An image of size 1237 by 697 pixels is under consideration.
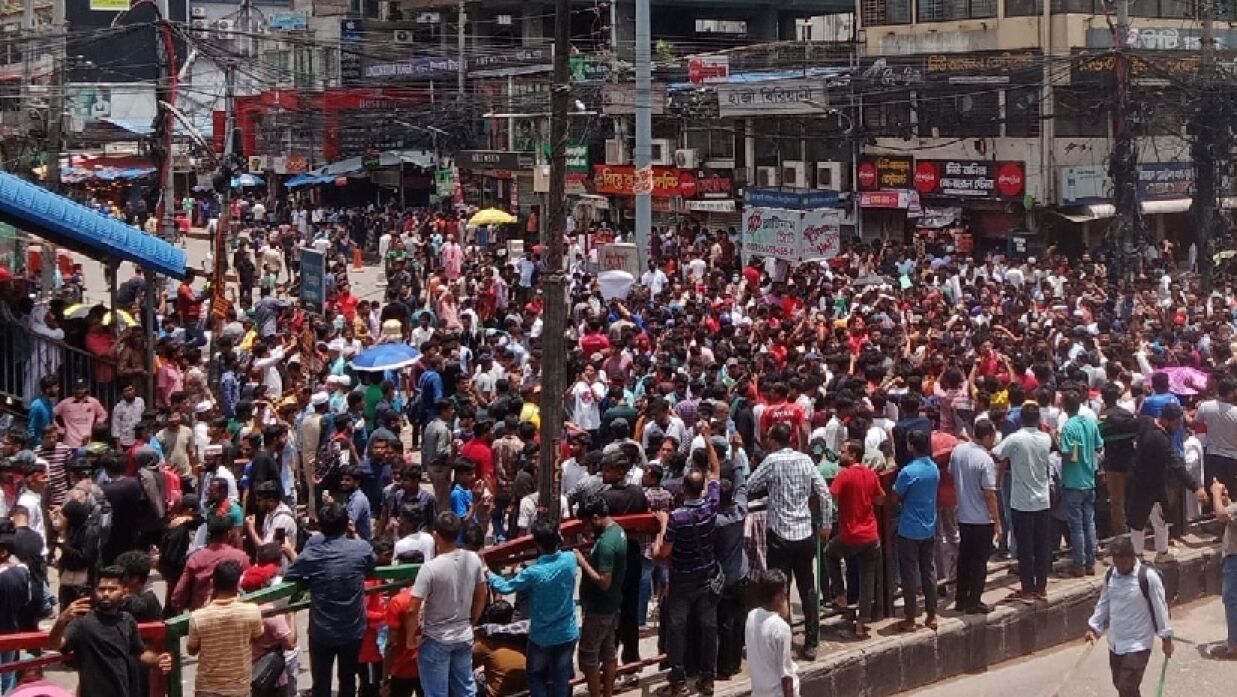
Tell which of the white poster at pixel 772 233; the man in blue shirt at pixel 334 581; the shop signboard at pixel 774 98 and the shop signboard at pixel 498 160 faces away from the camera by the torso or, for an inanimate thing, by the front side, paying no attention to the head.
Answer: the man in blue shirt

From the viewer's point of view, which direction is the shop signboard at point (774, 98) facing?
toward the camera

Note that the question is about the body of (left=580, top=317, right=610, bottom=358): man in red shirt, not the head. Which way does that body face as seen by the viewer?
away from the camera

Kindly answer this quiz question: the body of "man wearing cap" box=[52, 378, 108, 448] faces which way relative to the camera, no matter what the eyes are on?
toward the camera

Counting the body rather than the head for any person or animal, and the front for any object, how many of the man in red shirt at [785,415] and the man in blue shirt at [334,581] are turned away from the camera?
2

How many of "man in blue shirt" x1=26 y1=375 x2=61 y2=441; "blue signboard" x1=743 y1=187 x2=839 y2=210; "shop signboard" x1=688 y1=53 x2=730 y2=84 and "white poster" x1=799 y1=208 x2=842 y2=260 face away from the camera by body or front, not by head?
0

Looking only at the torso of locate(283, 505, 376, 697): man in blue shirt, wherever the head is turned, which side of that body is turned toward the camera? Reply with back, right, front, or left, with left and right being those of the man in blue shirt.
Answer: back

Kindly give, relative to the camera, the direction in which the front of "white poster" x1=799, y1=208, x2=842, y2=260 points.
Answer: facing the viewer

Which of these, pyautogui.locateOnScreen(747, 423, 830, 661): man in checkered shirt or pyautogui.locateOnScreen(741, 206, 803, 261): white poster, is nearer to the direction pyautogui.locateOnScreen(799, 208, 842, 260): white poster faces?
the man in checkered shirt

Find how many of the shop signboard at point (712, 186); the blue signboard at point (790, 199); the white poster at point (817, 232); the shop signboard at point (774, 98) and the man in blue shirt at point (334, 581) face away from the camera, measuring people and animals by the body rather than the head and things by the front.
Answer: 1

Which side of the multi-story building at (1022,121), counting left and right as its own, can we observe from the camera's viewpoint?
front
